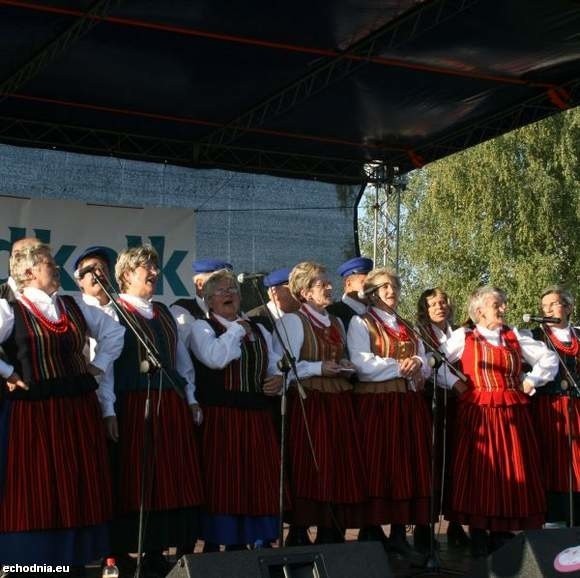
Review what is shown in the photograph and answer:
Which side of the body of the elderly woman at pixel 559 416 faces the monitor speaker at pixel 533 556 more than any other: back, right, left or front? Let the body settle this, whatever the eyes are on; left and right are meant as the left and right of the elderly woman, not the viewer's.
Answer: front

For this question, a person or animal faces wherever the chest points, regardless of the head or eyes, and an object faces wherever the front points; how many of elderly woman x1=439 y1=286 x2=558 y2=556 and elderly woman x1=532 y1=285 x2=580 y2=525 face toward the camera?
2

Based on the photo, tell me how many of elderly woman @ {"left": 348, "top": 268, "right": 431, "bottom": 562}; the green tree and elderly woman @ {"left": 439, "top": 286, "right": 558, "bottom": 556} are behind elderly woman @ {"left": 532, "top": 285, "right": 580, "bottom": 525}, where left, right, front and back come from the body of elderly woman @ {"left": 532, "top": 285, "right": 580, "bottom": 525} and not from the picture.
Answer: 1

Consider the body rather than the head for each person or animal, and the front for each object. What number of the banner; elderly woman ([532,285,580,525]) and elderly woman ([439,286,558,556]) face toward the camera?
3

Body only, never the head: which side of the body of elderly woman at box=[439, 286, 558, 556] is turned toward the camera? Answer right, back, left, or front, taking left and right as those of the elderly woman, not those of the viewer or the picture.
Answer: front

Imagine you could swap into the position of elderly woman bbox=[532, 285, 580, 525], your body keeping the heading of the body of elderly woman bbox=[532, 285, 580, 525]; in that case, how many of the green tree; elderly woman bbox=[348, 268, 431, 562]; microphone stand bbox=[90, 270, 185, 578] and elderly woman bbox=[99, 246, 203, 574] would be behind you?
1

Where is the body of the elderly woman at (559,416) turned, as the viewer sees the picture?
toward the camera

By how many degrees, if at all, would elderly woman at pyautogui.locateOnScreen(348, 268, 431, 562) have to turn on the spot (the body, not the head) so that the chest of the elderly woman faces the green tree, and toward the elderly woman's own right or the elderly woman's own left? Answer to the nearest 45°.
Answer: approximately 135° to the elderly woman's own left

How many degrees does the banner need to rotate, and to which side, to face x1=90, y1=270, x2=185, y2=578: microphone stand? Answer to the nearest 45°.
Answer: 0° — it already faces it

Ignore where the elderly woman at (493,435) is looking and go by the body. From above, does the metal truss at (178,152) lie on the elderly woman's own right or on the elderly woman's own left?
on the elderly woman's own right

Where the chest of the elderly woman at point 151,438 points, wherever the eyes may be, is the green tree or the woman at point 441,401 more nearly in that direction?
the woman

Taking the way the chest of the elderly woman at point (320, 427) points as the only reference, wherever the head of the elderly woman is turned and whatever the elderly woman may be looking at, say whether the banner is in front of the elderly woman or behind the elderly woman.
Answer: behind

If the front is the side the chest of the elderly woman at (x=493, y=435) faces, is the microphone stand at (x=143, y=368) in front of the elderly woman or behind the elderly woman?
in front

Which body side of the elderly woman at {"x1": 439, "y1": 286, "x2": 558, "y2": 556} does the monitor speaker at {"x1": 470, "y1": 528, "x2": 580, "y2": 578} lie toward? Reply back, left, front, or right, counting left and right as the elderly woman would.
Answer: front
